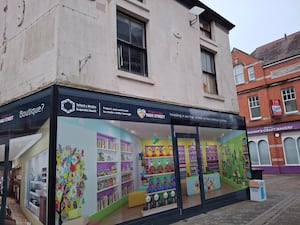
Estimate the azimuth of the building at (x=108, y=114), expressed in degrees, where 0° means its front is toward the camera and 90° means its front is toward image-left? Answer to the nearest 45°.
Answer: approximately 315°

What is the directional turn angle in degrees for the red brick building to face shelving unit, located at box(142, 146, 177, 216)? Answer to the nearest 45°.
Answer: approximately 45° to its left
